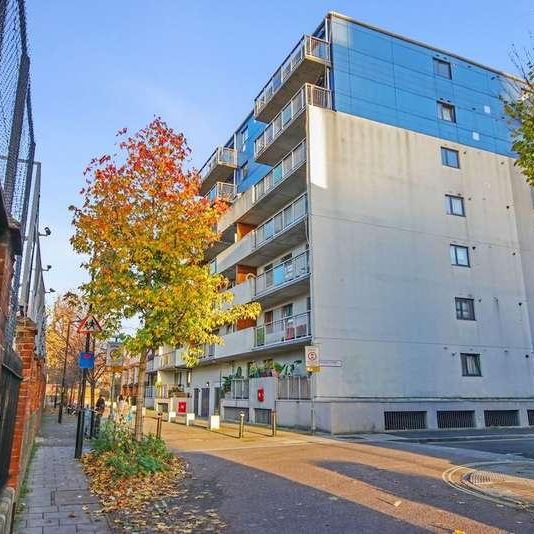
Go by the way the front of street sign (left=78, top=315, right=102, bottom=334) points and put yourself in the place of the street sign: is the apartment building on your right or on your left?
on your left

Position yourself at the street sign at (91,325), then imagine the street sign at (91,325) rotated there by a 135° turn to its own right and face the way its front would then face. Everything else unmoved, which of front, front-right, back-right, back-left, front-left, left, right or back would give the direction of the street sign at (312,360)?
right

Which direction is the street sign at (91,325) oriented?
toward the camera

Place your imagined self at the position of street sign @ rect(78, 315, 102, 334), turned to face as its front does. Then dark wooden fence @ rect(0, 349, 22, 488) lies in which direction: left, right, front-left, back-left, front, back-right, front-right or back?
front

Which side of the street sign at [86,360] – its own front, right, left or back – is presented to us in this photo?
front

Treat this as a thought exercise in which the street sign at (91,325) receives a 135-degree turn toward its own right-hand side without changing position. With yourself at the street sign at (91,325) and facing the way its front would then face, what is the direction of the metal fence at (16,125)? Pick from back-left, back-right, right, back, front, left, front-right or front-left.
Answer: back-left

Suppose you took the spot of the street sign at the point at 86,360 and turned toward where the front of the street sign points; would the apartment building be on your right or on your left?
on your left

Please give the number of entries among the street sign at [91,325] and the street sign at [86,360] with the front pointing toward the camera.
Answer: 2
